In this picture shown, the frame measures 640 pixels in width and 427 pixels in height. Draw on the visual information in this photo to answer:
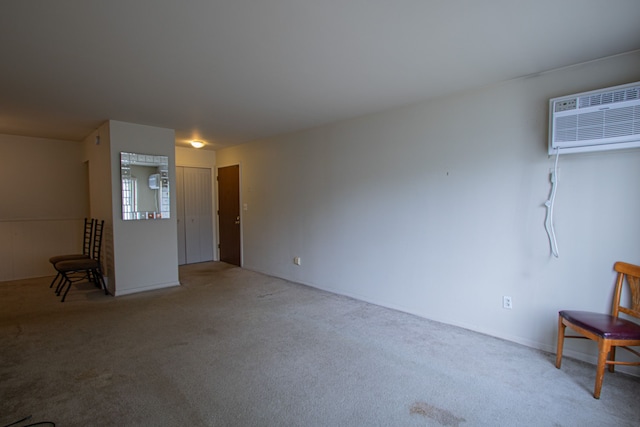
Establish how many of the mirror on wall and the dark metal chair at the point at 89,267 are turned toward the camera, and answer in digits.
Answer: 1

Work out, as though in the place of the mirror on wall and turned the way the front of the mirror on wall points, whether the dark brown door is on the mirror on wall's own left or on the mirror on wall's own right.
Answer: on the mirror on wall's own left

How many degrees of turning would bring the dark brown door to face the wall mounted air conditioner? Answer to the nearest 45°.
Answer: approximately 90° to its left

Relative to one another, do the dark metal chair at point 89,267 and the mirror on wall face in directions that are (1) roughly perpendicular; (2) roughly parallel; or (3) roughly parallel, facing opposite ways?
roughly perpendicular

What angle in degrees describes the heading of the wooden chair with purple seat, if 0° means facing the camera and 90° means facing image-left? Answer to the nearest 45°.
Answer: approximately 45°

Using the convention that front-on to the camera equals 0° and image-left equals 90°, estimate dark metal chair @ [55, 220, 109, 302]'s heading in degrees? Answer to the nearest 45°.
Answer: approximately 90°

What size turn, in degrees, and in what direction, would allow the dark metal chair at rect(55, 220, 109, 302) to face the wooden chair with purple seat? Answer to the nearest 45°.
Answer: approximately 135° to its left

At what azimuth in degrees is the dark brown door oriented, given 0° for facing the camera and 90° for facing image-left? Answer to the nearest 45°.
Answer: approximately 45°

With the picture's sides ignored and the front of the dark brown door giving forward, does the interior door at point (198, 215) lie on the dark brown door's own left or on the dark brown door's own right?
on the dark brown door's own right

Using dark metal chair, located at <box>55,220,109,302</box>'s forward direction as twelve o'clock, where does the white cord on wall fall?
The white cord on wall is roughly at 8 o'clock from the dark metal chair.
